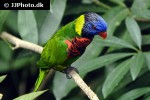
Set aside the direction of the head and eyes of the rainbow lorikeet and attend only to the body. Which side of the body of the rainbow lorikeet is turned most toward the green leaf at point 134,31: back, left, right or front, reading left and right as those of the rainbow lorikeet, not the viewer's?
front

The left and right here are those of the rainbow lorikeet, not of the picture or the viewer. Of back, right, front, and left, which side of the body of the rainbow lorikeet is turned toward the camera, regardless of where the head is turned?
right

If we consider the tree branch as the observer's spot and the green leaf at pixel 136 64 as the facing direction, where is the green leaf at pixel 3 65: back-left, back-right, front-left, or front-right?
back-left

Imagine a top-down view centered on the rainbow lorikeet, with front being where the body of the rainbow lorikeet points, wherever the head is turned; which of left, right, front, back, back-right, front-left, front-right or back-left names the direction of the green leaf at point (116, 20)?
front-left

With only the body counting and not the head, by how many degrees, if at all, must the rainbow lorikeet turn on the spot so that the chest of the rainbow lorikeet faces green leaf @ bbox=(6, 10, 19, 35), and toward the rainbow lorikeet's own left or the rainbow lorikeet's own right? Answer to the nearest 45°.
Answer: approximately 135° to the rainbow lorikeet's own left

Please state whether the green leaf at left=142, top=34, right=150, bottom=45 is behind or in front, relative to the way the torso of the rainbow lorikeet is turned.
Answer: in front
